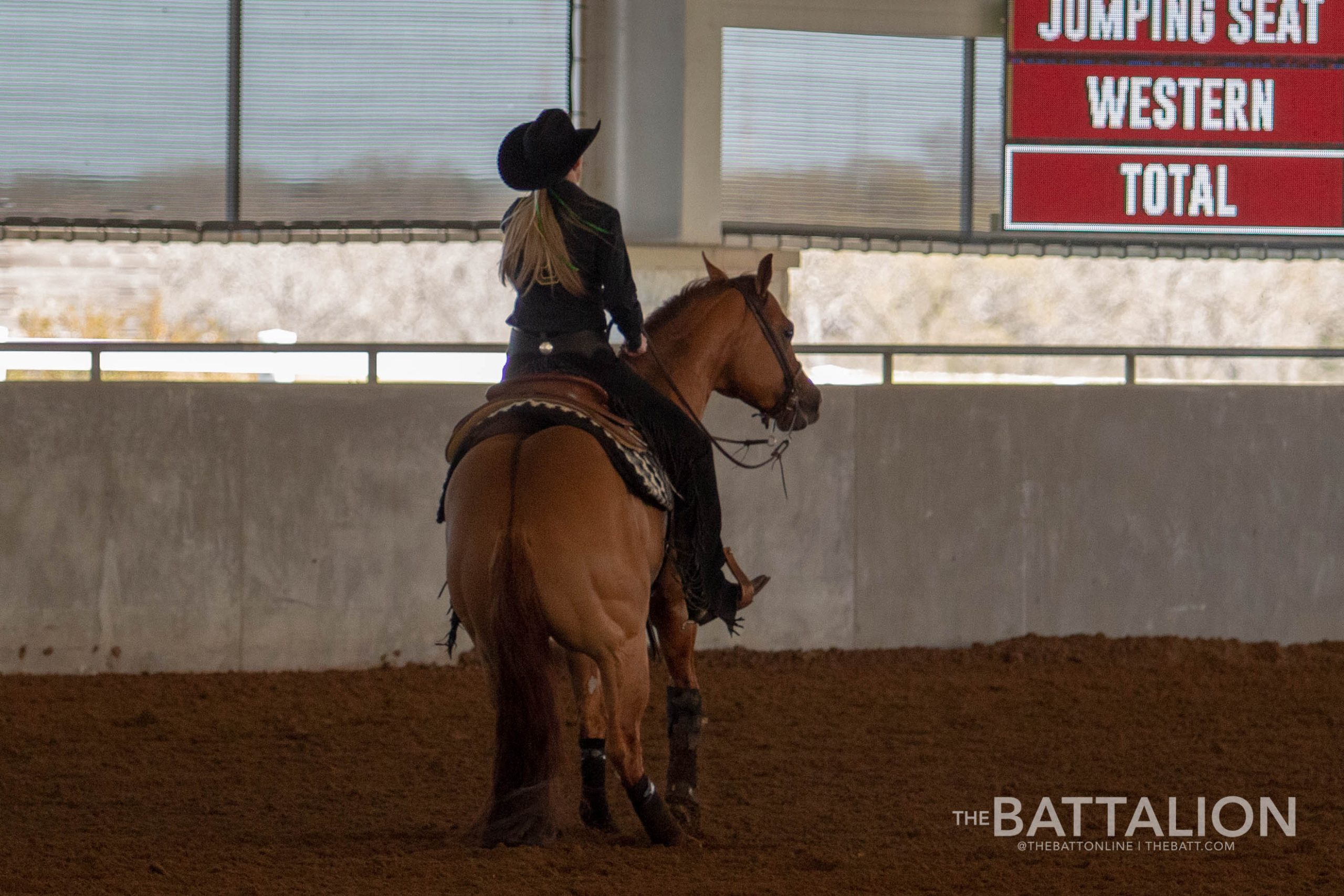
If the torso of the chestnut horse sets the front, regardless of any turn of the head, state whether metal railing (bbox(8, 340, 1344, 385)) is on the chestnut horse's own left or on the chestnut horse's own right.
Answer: on the chestnut horse's own left

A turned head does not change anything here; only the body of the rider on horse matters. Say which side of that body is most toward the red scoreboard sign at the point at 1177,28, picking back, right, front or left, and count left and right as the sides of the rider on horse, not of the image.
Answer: front

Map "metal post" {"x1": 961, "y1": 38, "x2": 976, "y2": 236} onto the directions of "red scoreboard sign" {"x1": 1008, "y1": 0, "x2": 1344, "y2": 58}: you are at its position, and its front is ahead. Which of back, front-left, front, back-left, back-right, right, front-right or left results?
right

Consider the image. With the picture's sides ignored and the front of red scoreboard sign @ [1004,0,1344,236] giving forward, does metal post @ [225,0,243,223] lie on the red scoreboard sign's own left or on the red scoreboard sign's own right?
on the red scoreboard sign's own right

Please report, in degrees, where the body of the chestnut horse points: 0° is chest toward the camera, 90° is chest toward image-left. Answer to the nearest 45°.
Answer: approximately 225°

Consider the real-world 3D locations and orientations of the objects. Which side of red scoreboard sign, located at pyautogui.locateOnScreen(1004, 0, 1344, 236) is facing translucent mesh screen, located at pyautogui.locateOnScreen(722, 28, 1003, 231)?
right

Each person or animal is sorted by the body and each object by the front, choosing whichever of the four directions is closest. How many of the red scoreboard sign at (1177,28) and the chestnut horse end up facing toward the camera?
1

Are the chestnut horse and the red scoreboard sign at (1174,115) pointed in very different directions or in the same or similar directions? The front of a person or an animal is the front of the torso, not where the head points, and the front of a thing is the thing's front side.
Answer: very different directions

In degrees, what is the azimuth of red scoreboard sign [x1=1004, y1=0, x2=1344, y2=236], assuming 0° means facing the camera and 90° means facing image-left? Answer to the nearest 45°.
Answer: approximately 0°

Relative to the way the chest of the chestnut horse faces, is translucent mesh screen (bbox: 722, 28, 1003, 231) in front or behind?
in front

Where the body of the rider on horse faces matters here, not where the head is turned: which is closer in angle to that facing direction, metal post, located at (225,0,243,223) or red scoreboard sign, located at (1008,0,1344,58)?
the red scoreboard sign

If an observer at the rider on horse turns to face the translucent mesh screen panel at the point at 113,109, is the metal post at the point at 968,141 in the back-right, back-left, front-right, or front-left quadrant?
front-right

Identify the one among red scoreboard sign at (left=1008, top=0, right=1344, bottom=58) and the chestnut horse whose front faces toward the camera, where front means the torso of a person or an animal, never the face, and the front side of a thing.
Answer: the red scoreboard sign

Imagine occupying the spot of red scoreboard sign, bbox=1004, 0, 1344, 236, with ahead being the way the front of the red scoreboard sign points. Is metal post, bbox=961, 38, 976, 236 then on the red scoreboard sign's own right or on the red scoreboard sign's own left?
on the red scoreboard sign's own right

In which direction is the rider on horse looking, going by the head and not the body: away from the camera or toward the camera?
away from the camera

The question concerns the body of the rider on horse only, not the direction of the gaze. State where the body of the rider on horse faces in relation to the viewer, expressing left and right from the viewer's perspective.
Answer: facing away from the viewer and to the right of the viewer
